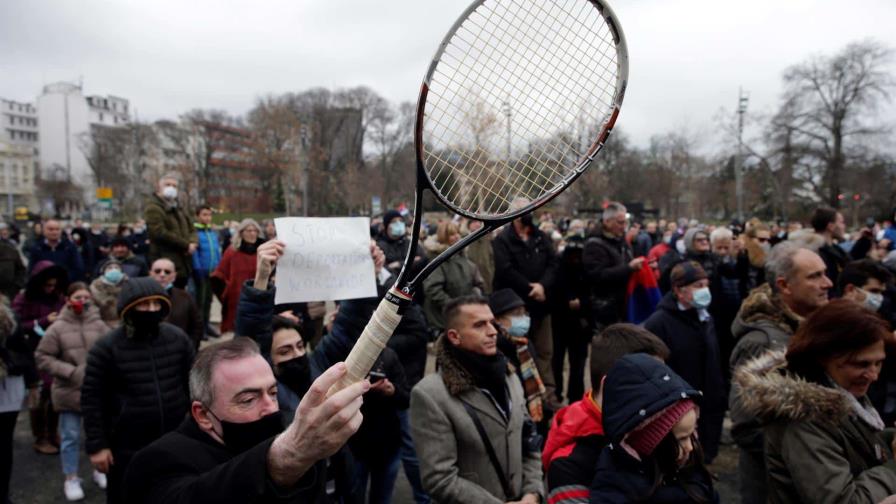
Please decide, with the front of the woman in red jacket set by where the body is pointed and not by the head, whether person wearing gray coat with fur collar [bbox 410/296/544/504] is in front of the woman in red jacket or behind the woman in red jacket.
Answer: in front

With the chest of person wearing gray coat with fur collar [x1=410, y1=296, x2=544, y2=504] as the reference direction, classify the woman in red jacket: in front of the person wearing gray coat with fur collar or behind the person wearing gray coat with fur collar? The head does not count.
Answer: behind

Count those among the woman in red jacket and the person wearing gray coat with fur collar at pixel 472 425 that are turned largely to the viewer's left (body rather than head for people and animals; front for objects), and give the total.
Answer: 0

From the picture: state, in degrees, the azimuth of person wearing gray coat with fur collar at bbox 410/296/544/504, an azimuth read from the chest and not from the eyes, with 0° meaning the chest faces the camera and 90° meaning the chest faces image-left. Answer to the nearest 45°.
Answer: approximately 315°

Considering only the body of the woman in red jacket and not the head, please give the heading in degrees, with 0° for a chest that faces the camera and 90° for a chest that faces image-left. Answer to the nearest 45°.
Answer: approximately 315°
